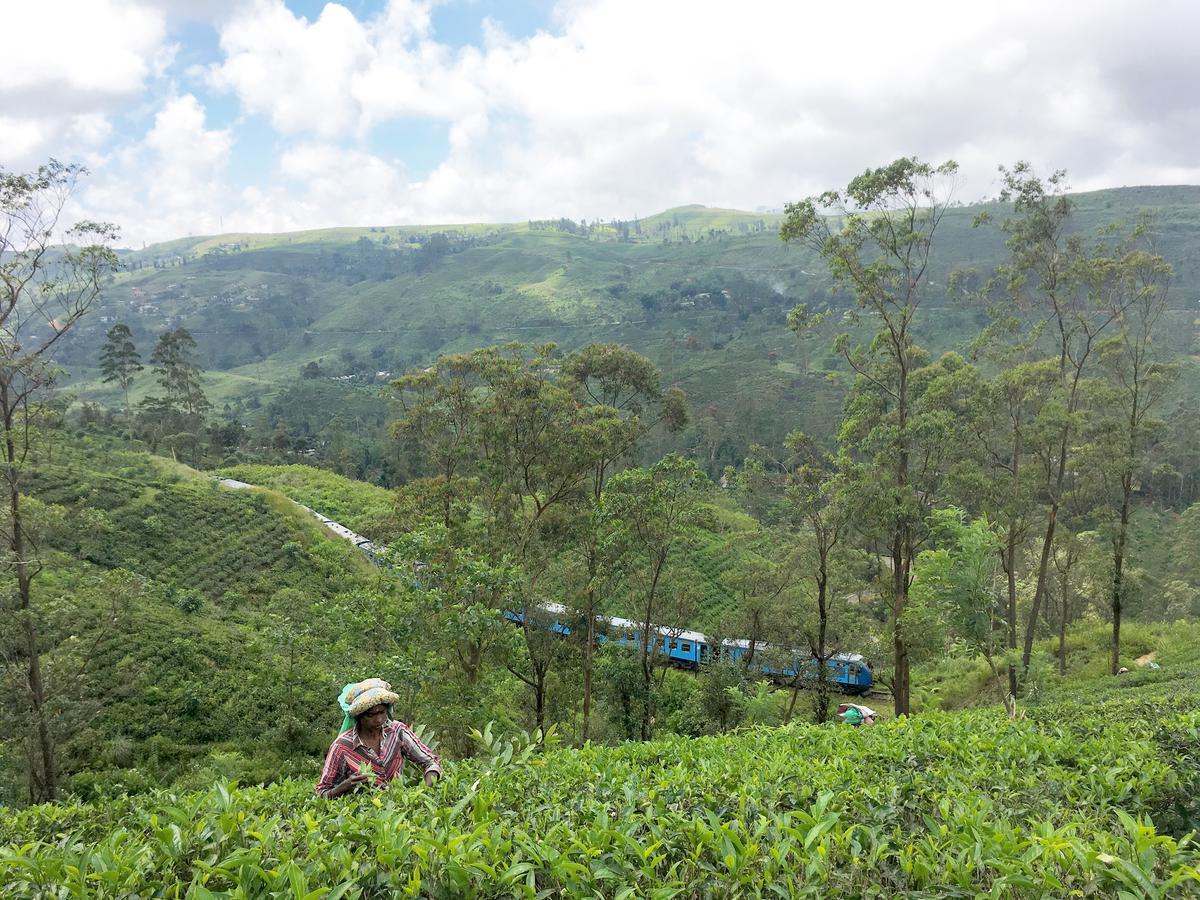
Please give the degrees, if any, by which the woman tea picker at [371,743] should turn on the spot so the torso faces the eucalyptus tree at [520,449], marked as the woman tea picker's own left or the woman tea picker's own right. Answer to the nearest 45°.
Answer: approximately 135° to the woman tea picker's own left

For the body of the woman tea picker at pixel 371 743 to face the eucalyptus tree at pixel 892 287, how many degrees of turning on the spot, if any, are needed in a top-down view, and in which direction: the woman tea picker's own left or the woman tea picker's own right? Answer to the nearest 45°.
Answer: approximately 90° to the woman tea picker's own left

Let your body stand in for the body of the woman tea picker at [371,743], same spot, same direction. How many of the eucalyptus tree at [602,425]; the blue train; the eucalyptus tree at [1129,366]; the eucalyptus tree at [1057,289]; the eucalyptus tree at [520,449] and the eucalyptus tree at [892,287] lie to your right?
0

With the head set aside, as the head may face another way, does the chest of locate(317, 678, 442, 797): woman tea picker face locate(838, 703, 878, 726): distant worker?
no

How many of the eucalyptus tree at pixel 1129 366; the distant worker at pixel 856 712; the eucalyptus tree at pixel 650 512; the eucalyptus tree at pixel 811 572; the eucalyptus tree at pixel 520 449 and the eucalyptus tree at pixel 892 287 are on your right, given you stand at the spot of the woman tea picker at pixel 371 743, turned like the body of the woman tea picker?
0

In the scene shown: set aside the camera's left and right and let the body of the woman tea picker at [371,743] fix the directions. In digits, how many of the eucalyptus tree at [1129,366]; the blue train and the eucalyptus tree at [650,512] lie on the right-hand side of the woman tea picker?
0

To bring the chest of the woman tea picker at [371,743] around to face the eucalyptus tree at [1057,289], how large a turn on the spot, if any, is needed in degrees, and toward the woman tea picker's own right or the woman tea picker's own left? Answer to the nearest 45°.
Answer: approximately 90° to the woman tea picker's own left

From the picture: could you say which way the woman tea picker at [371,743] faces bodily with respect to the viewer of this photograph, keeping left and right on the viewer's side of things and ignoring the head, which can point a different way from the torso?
facing the viewer and to the right of the viewer

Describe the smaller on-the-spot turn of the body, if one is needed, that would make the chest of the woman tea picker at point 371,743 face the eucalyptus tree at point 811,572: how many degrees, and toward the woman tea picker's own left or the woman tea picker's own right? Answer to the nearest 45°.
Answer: approximately 90° to the woman tea picker's own left

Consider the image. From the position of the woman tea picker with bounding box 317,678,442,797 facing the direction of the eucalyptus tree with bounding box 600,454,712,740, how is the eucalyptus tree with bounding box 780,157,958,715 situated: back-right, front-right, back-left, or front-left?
front-right

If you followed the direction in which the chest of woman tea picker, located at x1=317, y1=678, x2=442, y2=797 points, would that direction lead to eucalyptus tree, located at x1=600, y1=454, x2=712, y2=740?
no

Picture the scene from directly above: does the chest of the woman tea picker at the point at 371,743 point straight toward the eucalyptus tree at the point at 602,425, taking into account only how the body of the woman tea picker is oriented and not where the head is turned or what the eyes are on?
no

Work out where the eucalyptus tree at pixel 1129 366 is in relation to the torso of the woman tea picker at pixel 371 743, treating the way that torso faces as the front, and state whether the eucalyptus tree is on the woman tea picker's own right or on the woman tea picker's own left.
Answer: on the woman tea picker's own left
